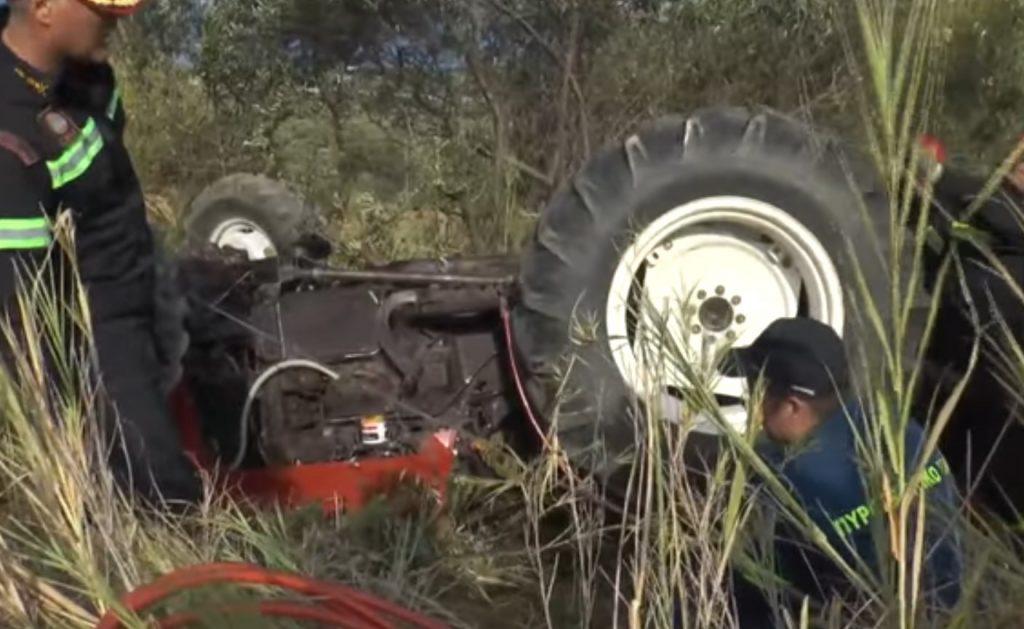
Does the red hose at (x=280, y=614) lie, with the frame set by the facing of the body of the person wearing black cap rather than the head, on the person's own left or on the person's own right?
on the person's own left

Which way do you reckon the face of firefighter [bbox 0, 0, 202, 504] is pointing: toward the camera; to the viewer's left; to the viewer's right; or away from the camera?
to the viewer's right

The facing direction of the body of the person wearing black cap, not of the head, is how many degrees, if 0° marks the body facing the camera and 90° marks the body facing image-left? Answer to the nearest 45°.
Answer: approximately 135°

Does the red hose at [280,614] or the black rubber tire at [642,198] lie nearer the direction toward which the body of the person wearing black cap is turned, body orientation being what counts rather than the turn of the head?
the black rubber tire

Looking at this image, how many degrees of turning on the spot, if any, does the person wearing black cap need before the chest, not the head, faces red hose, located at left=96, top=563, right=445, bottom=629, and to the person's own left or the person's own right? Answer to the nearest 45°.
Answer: approximately 90° to the person's own left
